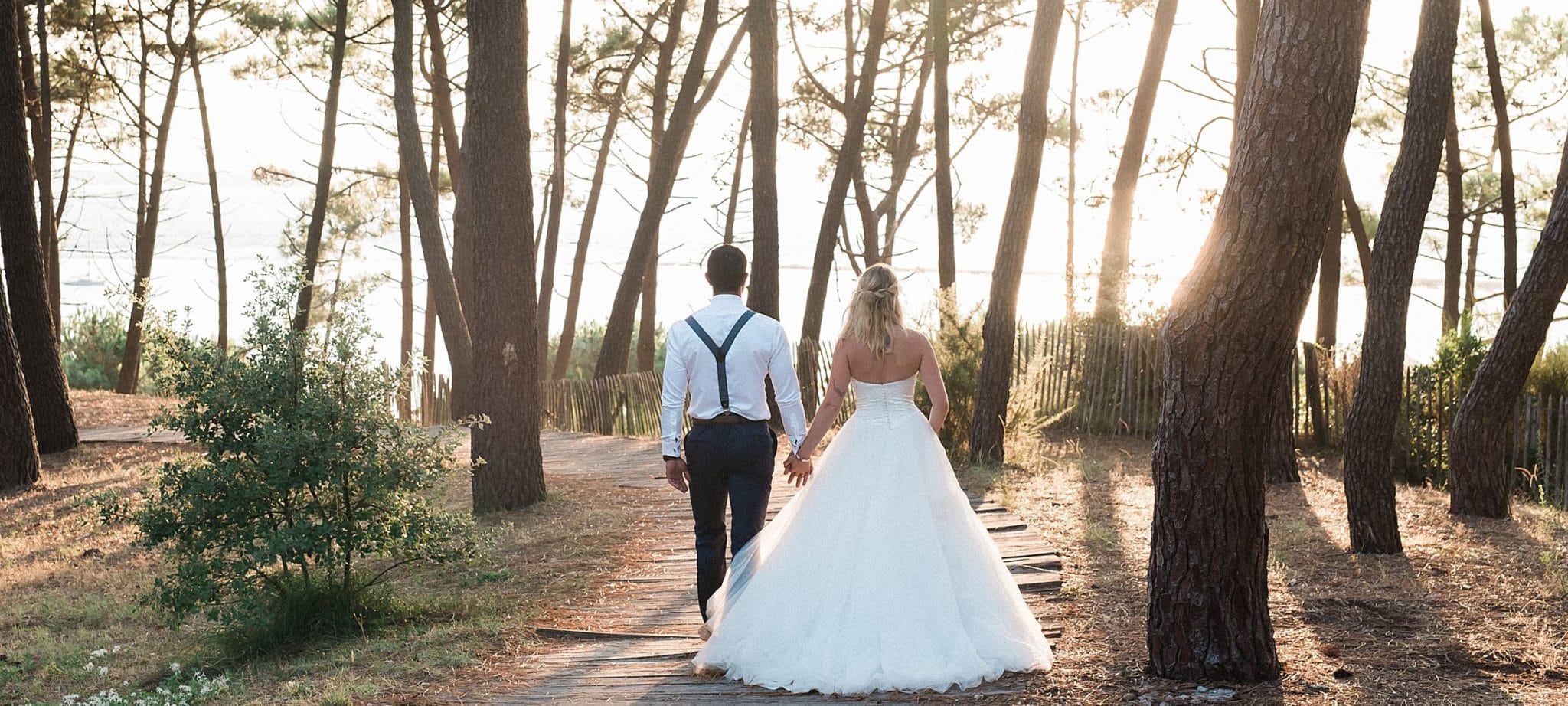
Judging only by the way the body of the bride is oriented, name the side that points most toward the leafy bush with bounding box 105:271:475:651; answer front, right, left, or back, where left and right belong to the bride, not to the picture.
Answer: left

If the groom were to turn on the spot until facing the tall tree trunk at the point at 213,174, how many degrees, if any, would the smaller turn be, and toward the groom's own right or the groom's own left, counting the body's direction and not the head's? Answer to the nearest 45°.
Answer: approximately 45° to the groom's own left

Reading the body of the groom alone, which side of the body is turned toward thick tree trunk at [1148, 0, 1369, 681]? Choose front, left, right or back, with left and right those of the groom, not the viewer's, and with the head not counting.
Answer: right

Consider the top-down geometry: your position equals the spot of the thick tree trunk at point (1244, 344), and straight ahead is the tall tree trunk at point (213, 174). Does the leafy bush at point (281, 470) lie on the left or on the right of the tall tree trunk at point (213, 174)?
left

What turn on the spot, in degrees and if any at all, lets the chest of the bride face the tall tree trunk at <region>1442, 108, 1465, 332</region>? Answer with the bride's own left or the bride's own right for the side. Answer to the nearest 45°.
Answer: approximately 45° to the bride's own right

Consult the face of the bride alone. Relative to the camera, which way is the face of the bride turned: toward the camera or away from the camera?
away from the camera

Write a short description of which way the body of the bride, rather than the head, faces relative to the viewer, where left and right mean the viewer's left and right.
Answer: facing away from the viewer

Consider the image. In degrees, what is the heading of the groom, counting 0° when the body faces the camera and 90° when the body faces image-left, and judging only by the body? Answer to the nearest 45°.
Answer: approximately 180°

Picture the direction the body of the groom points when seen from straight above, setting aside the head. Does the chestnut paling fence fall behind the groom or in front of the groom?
in front

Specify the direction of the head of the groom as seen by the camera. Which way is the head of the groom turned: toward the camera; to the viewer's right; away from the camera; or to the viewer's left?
away from the camera

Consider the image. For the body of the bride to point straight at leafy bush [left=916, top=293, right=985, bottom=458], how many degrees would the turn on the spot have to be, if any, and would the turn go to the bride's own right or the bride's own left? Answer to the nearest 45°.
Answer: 0° — they already face it
